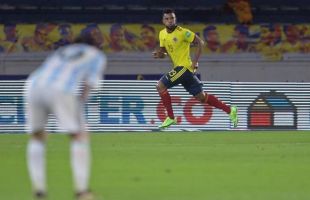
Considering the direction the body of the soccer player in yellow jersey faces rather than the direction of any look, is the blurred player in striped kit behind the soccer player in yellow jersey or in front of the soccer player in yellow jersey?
in front

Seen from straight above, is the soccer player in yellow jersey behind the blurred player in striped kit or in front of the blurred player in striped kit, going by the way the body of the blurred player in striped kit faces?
in front

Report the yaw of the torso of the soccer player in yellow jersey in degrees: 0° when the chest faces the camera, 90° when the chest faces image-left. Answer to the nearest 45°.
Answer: approximately 45°

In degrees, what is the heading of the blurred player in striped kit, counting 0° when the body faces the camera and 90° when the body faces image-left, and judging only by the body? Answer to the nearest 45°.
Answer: approximately 225°

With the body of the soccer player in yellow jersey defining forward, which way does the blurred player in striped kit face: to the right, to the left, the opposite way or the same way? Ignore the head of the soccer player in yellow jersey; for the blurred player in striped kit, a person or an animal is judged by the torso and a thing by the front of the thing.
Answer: the opposite way
